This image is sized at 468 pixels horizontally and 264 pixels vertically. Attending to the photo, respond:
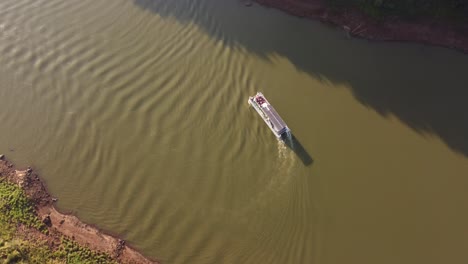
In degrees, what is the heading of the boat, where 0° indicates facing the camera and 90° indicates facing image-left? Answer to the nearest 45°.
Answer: approximately 135°
